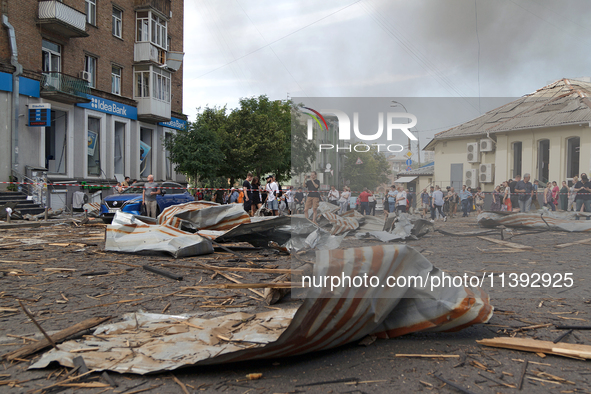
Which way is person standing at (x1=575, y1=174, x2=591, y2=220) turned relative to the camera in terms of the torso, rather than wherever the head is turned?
toward the camera

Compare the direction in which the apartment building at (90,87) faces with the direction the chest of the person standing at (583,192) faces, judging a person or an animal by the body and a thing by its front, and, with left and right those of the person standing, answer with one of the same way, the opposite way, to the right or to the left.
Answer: to the left

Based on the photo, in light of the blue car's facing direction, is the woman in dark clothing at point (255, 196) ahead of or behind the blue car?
behind

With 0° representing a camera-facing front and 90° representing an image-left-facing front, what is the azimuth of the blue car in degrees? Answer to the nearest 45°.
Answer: approximately 45°

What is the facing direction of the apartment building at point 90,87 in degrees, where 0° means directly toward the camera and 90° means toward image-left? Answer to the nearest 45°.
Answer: approximately 315°

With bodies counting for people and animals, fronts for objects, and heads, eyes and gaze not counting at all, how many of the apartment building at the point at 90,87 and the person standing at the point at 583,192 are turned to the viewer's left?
0

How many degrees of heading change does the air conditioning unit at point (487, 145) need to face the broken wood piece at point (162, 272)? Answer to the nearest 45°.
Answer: approximately 45° to its right

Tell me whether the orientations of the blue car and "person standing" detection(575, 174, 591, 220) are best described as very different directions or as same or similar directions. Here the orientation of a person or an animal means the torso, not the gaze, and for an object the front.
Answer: same or similar directions
